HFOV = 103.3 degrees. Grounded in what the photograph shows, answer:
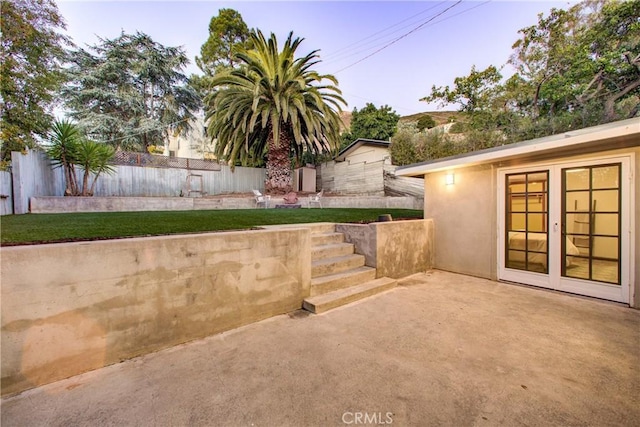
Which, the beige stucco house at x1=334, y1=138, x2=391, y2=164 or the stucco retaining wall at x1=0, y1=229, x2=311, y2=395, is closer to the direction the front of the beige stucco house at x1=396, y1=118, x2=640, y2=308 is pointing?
the stucco retaining wall

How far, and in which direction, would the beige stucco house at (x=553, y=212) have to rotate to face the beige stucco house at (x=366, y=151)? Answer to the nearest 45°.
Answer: approximately 90° to its right

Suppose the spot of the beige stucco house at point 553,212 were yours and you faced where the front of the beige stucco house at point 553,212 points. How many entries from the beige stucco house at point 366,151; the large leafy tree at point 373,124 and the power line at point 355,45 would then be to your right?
3

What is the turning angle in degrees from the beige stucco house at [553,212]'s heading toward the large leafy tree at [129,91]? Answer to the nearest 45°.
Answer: approximately 45° to its right

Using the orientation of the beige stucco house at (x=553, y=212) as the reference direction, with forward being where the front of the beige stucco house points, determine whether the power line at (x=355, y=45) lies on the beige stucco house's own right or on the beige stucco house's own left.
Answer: on the beige stucco house's own right

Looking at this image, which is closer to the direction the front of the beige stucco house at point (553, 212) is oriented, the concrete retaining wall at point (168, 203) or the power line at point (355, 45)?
the concrete retaining wall

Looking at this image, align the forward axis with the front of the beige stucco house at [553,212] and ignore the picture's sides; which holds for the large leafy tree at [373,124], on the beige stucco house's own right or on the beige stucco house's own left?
on the beige stucco house's own right

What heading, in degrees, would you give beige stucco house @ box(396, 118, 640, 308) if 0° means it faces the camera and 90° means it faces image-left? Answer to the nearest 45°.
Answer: approximately 45°

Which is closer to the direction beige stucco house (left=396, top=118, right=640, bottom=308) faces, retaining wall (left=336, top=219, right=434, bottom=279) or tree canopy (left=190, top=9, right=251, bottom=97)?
the retaining wall

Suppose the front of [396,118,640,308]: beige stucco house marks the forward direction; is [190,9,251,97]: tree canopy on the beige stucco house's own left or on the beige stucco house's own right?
on the beige stucco house's own right

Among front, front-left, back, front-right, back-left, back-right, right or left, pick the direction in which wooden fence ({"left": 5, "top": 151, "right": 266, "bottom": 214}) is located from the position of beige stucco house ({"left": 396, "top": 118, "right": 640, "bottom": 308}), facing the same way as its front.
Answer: front-right

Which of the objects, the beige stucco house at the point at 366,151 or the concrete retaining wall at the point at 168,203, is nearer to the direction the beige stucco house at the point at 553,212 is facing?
the concrete retaining wall
